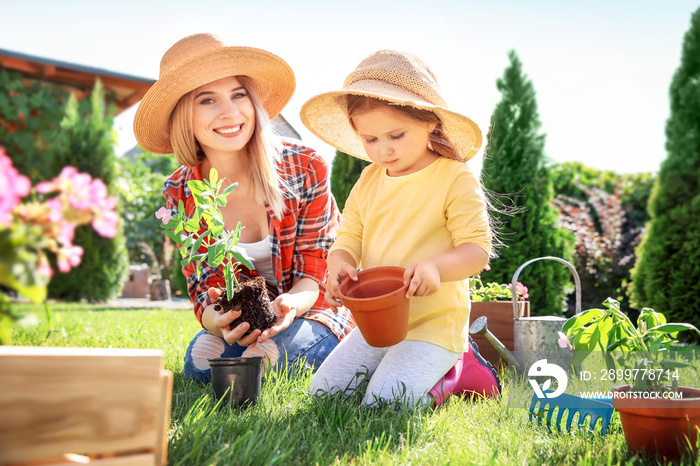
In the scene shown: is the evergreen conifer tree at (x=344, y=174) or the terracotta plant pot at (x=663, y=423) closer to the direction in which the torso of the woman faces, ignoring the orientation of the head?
the terracotta plant pot

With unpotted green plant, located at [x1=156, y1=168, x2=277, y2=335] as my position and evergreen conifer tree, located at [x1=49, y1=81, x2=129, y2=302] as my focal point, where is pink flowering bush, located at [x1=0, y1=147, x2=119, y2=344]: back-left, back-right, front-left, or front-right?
back-left

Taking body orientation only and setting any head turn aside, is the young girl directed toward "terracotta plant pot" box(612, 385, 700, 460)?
no

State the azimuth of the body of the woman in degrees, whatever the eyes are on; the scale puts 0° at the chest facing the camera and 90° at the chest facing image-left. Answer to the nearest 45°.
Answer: approximately 45°

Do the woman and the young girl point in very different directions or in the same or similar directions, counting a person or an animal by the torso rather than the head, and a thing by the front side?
same or similar directions

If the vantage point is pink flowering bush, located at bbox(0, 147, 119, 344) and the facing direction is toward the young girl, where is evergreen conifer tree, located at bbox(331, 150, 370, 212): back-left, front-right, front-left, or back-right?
front-left

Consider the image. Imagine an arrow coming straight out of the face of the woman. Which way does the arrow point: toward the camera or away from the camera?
toward the camera

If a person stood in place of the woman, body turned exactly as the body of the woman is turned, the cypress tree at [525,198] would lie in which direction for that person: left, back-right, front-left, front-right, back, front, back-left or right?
back

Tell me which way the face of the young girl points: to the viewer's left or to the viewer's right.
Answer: to the viewer's left

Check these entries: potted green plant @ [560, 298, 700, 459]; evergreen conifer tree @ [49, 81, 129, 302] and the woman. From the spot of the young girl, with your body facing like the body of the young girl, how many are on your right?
2

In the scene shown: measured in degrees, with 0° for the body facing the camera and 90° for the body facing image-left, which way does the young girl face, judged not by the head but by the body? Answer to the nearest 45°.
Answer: approximately 45°

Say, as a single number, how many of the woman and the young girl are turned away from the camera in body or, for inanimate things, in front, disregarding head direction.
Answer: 0
